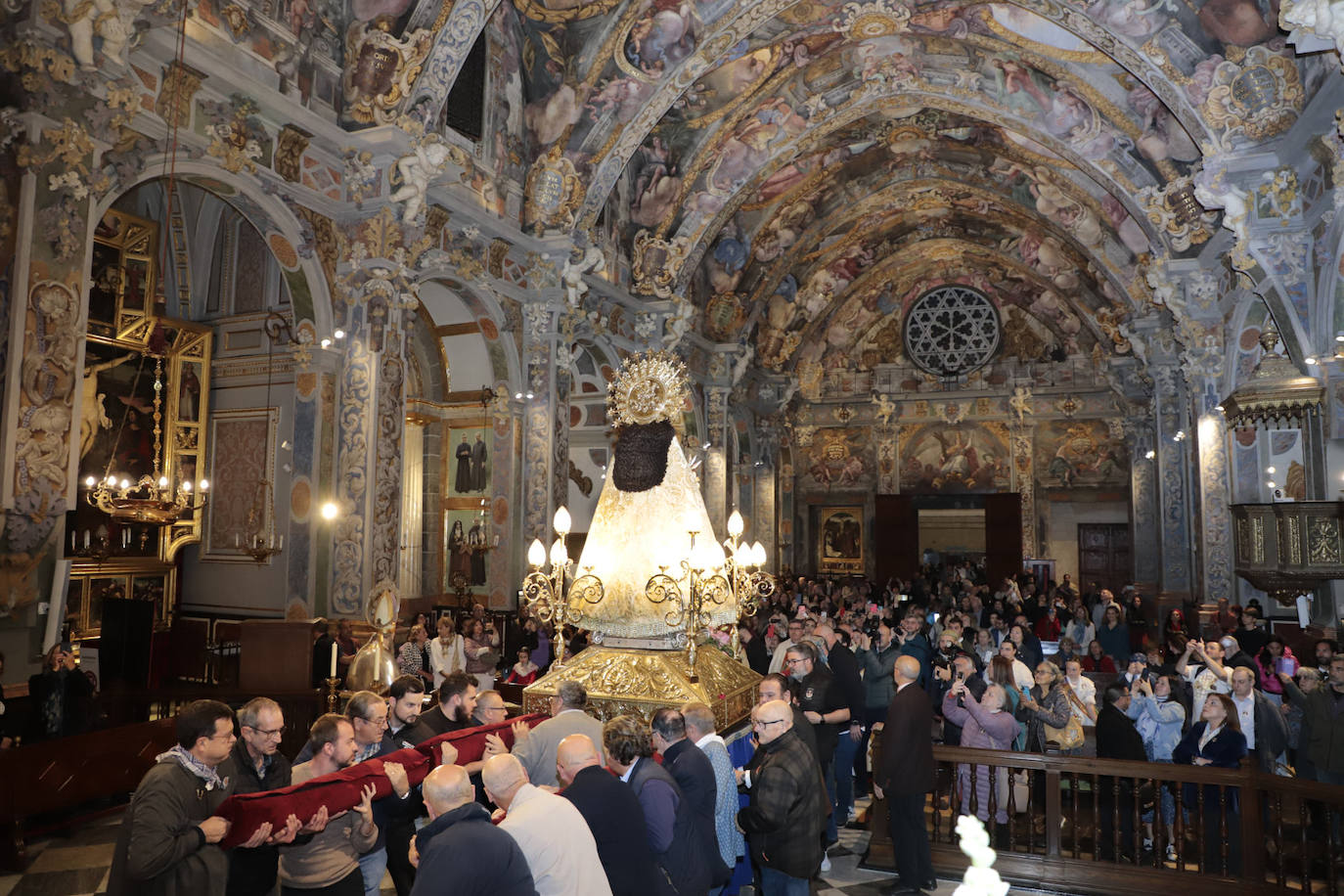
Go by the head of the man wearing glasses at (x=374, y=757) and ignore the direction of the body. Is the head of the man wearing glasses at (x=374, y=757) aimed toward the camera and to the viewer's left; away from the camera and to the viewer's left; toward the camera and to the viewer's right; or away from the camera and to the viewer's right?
toward the camera and to the viewer's right

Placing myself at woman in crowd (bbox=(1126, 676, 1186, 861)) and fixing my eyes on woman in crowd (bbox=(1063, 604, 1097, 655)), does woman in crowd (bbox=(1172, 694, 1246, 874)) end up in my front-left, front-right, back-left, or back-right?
back-right

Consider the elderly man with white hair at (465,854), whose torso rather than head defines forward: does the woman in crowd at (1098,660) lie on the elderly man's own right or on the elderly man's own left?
on the elderly man's own right

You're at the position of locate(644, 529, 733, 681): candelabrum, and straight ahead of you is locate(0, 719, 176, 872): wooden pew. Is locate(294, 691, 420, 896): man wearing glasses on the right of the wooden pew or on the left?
left

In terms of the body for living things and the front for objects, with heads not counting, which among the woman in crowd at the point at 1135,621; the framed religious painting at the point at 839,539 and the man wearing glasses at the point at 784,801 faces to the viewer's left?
the man wearing glasses

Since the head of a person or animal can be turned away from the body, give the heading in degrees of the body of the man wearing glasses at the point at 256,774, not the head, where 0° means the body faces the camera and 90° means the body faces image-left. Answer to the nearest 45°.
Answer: approximately 315°

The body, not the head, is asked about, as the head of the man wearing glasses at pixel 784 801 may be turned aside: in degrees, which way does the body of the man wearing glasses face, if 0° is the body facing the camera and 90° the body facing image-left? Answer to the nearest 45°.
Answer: approximately 90°

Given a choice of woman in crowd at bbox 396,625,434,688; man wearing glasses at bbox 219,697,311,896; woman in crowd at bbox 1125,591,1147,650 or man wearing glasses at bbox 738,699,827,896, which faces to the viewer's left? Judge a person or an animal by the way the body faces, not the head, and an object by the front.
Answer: man wearing glasses at bbox 738,699,827,896

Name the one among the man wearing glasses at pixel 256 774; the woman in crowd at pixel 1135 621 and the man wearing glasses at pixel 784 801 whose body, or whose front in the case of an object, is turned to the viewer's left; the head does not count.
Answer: the man wearing glasses at pixel 784 801

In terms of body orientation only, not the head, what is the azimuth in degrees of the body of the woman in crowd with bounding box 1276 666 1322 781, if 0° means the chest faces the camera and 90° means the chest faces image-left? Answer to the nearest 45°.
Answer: approximately 45°
